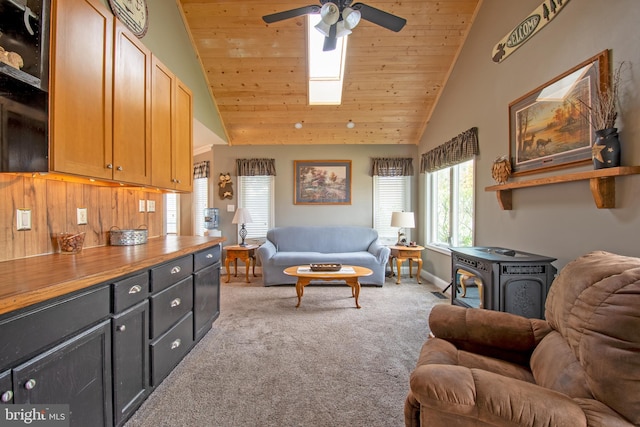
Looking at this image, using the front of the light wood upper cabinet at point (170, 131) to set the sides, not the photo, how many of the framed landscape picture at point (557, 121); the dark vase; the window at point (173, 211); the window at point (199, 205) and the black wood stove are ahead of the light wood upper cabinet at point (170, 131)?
3

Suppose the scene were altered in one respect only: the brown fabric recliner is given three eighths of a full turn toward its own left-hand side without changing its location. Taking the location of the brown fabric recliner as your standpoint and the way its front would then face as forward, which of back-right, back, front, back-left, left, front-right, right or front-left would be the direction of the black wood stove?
back-left

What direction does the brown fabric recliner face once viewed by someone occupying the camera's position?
facing to the left of the viewer

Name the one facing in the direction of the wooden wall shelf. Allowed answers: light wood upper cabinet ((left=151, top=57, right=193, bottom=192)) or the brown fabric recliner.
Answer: the light wood upper cabinet

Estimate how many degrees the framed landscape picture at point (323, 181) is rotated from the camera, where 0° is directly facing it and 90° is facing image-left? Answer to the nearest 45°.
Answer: approximately 0°

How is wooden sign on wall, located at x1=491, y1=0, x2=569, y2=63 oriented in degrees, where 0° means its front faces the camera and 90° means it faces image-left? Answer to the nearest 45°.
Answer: approximately 45°

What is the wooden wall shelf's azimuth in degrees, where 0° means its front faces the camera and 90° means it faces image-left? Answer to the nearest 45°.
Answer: approximately 45°

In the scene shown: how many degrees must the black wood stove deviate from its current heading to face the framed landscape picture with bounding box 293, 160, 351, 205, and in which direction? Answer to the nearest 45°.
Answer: approximately 90° to its right

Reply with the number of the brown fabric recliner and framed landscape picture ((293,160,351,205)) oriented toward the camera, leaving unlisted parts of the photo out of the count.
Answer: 1

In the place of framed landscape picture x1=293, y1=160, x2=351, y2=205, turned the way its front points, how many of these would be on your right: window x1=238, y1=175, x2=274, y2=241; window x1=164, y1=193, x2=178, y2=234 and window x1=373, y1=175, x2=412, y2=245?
2
